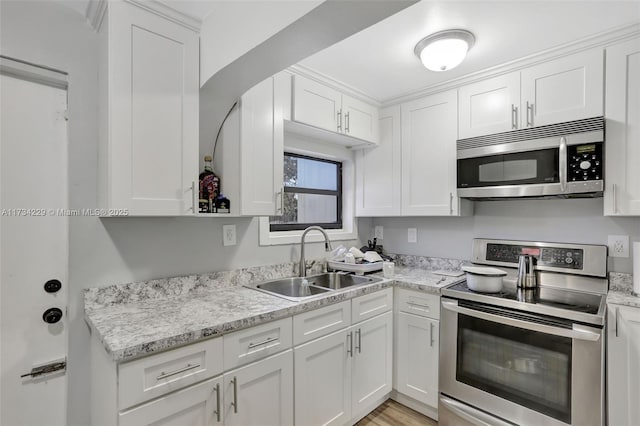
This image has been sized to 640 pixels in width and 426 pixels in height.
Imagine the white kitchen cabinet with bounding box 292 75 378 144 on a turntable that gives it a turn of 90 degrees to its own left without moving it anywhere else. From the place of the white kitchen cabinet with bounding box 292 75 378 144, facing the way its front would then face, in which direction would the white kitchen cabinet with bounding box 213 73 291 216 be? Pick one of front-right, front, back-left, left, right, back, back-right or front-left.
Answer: back

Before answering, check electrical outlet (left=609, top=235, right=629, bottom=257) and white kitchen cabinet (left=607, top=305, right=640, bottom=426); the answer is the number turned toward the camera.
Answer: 2

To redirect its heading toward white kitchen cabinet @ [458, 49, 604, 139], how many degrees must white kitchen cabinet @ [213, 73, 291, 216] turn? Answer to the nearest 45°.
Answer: approximately 45° to its left

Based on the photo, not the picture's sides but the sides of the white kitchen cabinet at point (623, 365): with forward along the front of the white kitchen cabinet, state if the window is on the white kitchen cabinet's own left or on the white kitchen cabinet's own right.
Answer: on the white kitchen cabinet's own right

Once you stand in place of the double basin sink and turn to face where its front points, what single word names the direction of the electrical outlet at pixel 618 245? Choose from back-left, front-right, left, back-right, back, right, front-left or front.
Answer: front-left

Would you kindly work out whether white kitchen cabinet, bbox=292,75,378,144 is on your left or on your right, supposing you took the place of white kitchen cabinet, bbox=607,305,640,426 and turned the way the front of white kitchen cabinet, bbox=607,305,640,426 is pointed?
on your right

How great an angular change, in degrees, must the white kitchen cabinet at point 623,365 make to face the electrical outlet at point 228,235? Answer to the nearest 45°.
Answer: approximately 45° to its right

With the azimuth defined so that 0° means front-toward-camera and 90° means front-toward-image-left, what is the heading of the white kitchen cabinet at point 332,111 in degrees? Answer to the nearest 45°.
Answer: approximately 315°

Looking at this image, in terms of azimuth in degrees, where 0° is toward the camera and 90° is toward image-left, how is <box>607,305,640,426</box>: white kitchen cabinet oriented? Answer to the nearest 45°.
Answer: approximately 0°
